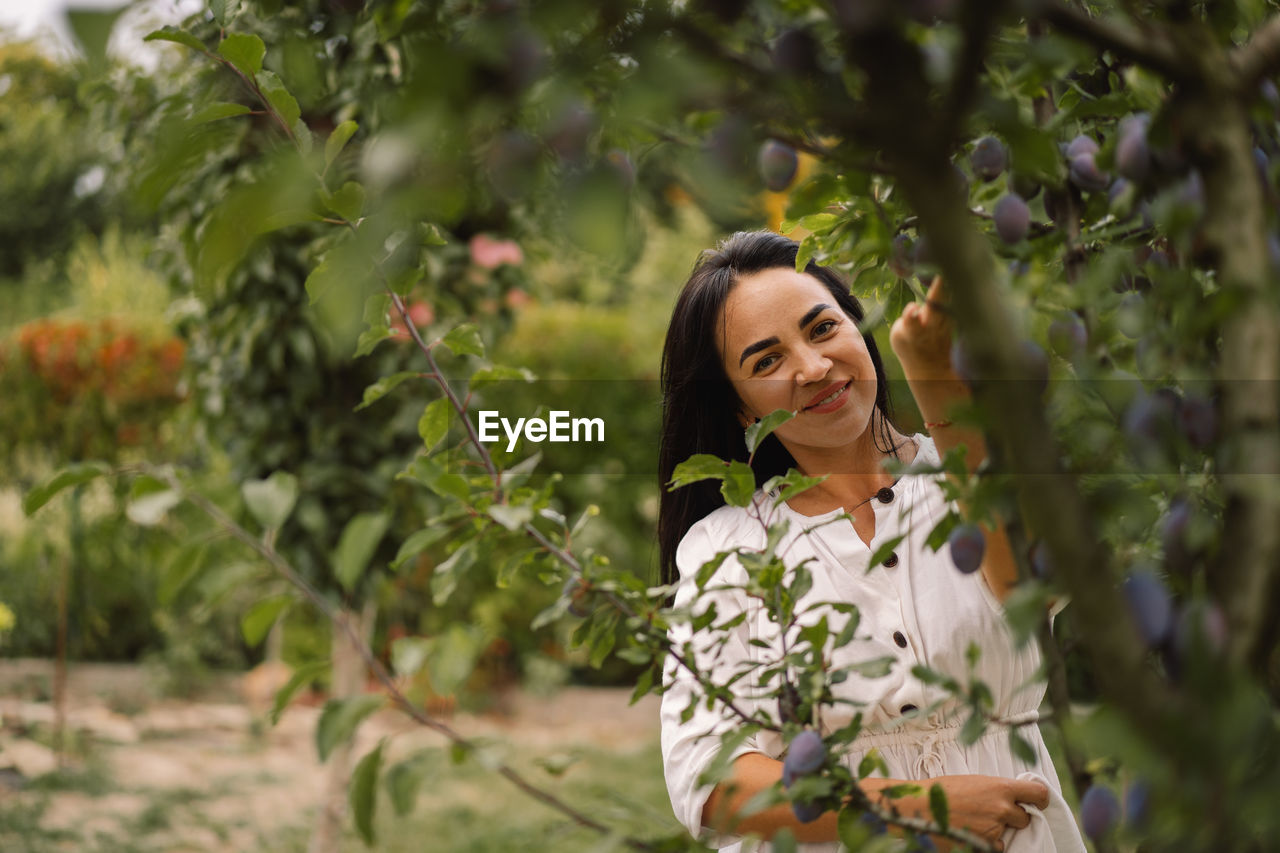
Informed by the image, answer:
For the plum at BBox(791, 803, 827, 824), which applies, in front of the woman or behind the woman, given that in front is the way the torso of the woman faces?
in front

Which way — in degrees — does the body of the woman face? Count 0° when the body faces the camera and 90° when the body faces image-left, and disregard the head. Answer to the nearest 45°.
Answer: approximately 315°

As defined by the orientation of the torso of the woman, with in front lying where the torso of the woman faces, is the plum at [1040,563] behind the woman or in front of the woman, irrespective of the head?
in front

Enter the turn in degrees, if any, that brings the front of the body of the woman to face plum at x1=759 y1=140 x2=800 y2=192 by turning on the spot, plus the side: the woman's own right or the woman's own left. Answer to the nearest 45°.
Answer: approximately 45° to the woman's own right
